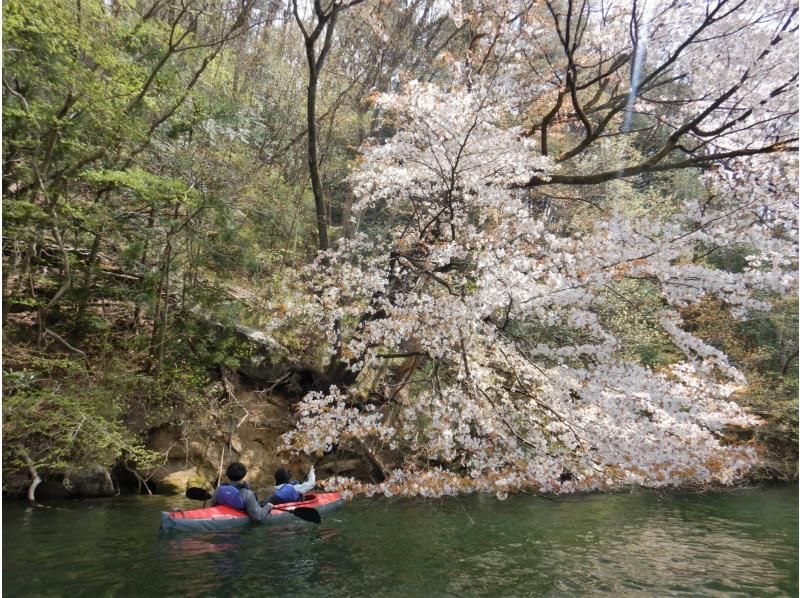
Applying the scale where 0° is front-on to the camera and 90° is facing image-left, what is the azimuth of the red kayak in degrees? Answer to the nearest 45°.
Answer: approximately 225°
